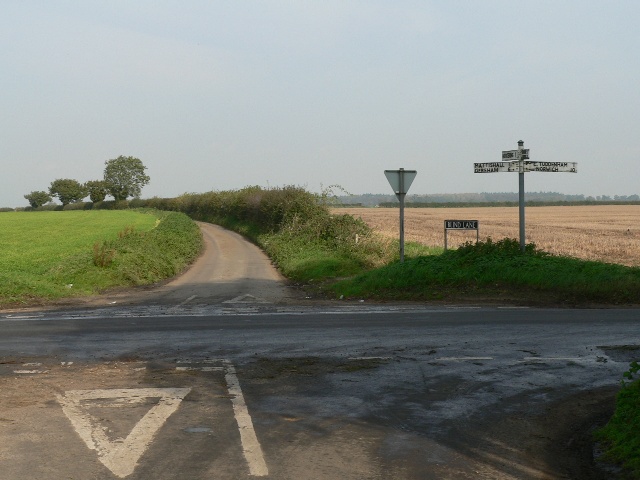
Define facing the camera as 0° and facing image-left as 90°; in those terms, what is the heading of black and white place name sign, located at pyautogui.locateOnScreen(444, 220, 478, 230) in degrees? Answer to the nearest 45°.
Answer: approximately 0°

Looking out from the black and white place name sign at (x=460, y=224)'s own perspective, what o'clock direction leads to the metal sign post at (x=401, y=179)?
The metal sign post is roughly at 2 o'clock from the black and white place name sign.
